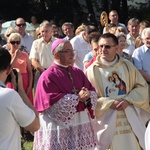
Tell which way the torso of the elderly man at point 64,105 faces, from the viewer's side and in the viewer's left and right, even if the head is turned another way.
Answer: facing the viewer and to the right of the viewer

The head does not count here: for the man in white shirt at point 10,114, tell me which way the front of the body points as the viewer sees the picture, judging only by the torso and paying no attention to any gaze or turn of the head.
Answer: away from the camera

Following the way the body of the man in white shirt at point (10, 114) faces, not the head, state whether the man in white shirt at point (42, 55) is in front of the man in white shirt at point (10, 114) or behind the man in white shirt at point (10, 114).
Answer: in front

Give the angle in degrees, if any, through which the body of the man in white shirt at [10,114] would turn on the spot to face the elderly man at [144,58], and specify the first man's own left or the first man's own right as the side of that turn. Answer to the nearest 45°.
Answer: approximately 45° to the first man's own right

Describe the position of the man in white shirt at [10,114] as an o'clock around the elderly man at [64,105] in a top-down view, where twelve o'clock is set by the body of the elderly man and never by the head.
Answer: The man in white shirt is roughly at 2 o'clock from the elderly man.

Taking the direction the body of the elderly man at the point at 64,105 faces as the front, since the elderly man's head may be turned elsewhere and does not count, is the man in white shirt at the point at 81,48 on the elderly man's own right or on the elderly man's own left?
on the elderly man's own left

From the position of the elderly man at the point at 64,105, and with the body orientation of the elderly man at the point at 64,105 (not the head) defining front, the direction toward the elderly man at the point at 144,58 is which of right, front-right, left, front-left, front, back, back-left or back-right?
left

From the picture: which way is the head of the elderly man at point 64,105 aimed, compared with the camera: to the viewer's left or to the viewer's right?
to the viewer's right

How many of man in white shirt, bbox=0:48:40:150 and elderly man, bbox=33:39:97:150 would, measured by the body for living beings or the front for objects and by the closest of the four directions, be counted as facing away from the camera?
1

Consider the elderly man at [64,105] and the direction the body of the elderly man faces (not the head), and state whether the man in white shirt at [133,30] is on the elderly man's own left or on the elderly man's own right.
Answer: on the elderly man's own left
